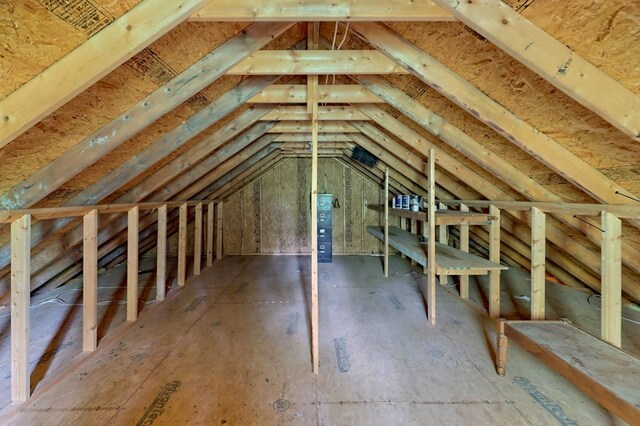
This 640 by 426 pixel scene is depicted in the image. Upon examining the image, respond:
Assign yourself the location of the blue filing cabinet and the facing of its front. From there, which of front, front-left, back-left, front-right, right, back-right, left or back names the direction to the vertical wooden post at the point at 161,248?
front-right

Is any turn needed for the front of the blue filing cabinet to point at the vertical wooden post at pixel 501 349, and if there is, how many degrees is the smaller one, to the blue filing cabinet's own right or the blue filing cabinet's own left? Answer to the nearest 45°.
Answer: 0° — it already faces it

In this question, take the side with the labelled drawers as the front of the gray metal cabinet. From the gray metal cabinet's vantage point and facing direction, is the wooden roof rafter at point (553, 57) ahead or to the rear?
ahead

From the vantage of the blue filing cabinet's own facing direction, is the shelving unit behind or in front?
in front

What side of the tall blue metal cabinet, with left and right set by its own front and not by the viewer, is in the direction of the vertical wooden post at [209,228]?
right

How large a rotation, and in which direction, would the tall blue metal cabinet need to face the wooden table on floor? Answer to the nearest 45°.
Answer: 0° — it already faces it

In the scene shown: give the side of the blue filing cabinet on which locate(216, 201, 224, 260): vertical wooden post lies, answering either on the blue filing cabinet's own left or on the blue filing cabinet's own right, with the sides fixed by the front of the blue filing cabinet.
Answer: on the blue filing cabinet's own right

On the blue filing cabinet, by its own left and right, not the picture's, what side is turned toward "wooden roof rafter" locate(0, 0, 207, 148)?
front

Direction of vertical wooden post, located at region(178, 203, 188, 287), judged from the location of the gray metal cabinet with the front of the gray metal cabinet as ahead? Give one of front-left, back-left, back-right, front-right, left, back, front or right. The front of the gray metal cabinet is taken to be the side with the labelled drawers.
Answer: front-right

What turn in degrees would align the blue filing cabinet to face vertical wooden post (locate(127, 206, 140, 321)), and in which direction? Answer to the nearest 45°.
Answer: approximately 45° to its right

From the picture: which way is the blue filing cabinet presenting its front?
toward the camera

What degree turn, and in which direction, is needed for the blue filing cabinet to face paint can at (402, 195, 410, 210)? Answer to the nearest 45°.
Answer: approximately 45° to its left
